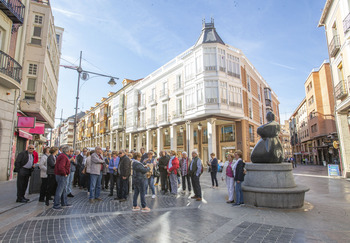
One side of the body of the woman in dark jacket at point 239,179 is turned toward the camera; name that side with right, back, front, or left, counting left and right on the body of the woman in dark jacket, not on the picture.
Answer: left

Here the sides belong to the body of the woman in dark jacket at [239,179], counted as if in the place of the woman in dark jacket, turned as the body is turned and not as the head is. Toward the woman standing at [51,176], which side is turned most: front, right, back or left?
front

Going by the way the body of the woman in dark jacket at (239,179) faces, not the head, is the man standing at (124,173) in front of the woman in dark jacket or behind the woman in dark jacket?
in front

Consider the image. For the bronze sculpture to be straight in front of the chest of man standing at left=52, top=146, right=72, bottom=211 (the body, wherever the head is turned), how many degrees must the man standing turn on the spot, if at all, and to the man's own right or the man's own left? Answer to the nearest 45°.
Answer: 0° — they already face it

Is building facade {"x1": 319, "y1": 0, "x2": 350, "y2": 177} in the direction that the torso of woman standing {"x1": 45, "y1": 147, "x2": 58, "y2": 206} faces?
yes

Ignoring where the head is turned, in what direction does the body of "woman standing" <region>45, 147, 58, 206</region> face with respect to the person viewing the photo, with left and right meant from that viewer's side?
facing to the right of the viewer

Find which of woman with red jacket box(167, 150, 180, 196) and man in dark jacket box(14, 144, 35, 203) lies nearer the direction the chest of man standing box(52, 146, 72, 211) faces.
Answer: the woman with red jacket

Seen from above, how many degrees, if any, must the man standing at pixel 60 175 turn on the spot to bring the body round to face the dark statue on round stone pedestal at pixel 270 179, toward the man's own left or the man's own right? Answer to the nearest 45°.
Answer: approximately 45° to the man's own right

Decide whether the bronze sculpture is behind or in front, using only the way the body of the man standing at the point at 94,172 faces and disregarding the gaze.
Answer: in front

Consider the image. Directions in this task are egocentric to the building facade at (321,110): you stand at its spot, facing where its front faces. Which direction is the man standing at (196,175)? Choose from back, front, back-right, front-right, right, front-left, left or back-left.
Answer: front-left
